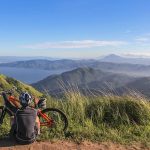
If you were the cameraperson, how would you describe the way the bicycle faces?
facing to the left of the viewer
